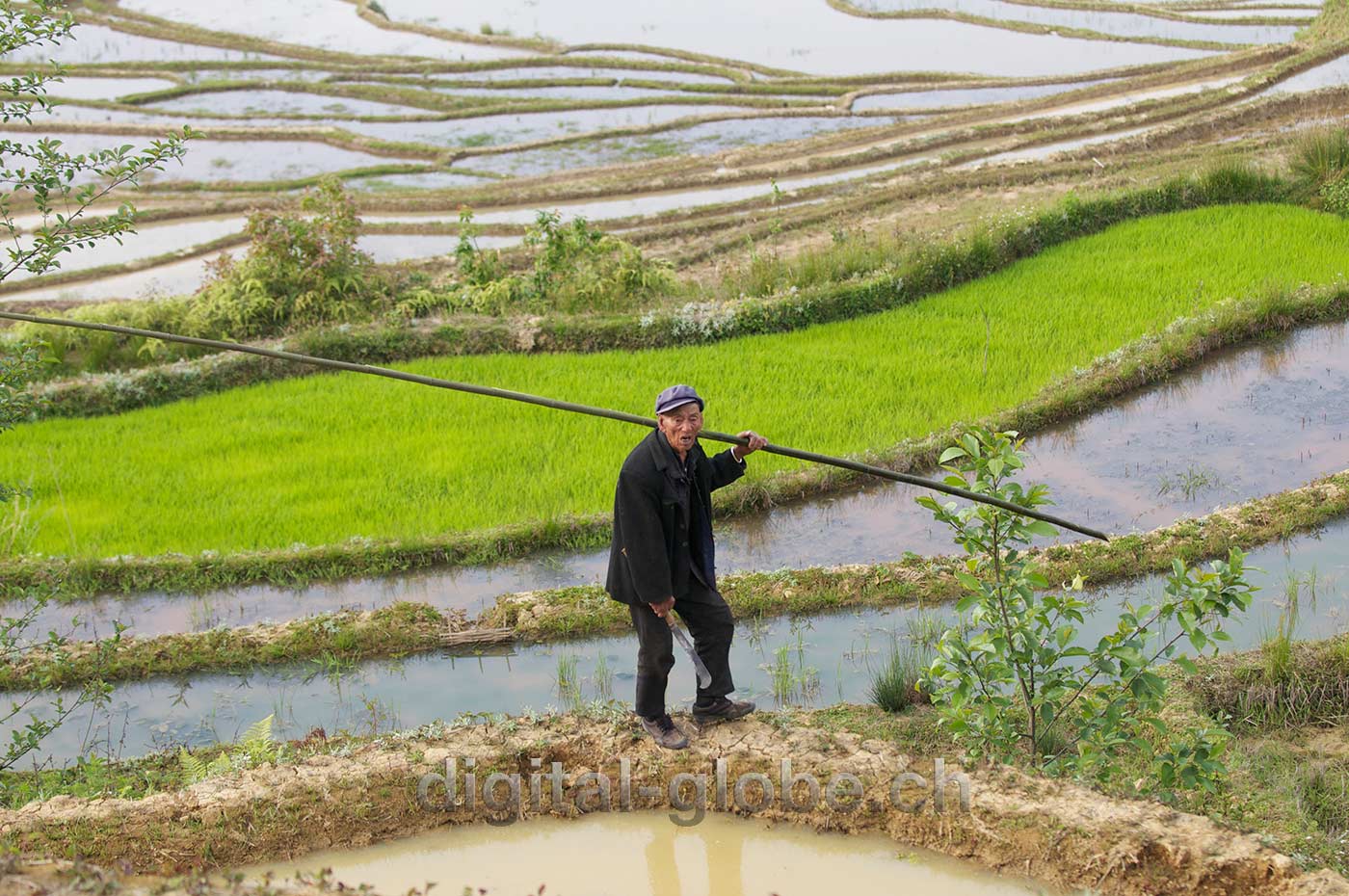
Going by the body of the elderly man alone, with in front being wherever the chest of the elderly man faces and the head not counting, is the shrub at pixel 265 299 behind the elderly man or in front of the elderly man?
behind

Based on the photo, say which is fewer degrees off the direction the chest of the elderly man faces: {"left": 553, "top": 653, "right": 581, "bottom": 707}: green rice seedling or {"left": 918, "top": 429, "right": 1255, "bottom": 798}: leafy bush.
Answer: the leafy bush

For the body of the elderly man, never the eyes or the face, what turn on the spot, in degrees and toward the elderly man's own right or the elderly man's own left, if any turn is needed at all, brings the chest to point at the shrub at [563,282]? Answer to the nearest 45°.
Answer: approximately 135° to the elderly man's own left

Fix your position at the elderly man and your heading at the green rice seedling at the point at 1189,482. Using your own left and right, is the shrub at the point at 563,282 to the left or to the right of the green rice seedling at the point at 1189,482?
left

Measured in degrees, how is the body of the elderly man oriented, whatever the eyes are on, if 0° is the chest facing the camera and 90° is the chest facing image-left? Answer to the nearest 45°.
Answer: approximately 315°

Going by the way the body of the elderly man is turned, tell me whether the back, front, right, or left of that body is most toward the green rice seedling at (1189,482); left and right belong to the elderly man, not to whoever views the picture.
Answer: left

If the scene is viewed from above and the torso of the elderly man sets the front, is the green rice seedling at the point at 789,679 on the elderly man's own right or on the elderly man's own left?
on the elderly man's own left

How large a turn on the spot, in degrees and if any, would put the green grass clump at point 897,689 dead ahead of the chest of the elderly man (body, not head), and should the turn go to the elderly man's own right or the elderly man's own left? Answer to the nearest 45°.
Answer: approximately 90° to the elderly man's own left
